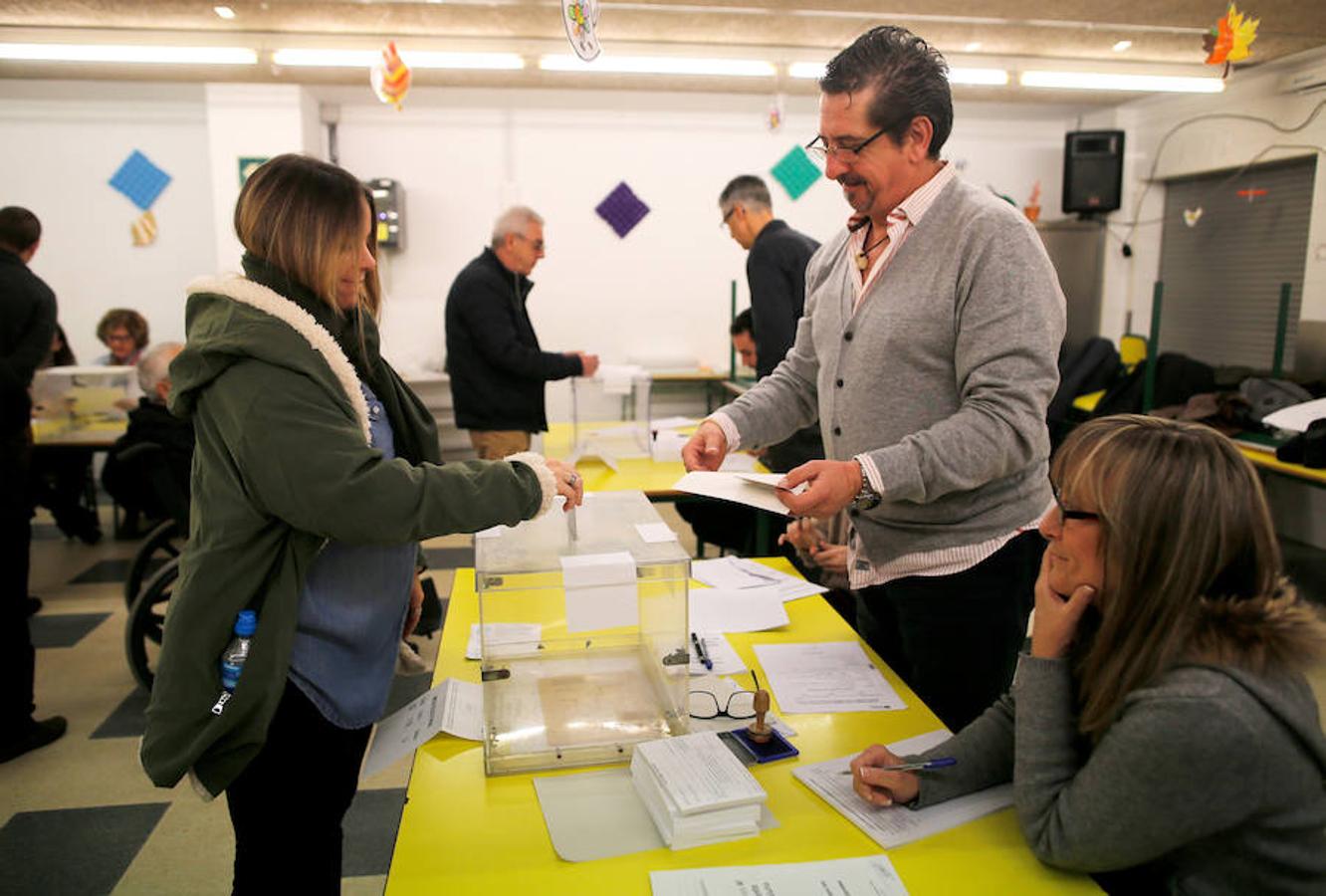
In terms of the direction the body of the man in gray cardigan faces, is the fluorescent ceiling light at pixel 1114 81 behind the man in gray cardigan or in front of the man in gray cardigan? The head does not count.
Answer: behind

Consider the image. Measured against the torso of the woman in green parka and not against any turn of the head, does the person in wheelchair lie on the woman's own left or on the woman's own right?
on the woman's own left

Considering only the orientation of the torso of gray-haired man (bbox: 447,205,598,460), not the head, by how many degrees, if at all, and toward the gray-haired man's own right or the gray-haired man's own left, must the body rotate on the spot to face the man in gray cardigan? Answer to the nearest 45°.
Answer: approximately 90° to the gray-haired man's own right

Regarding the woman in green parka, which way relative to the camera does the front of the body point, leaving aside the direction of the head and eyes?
to the viewer's right

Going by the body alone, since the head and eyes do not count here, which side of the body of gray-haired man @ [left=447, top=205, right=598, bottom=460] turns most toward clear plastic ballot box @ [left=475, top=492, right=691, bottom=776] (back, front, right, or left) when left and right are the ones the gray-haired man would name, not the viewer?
right

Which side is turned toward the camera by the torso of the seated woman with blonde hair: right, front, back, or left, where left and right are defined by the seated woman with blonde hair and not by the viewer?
left

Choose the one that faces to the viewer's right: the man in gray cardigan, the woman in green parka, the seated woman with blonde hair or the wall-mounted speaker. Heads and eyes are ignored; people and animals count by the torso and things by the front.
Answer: the woman in green parka

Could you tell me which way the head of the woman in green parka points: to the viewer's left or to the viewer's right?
to the viewer's right

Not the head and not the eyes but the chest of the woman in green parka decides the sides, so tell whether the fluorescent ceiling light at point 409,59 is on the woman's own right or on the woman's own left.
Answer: on the woman's own left

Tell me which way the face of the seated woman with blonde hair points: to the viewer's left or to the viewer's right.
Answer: to the viewer's left

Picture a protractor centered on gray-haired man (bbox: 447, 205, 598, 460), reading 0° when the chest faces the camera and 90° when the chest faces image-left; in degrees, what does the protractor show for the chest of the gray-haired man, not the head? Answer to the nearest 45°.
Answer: approximately 270°

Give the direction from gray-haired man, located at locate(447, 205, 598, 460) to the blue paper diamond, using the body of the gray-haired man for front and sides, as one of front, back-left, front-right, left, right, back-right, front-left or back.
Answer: back-left

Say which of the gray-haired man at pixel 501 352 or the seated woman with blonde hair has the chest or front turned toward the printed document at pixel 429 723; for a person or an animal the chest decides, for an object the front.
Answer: the seated woman with blonde hair
